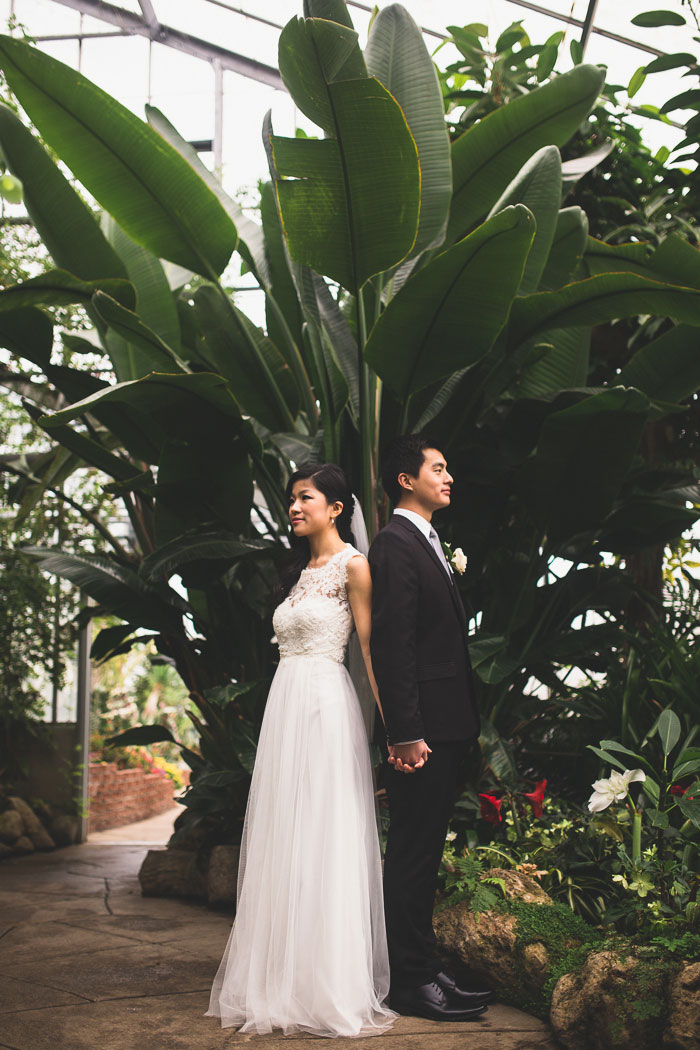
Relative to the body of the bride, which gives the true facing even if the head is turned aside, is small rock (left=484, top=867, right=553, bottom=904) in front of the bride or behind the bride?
behind

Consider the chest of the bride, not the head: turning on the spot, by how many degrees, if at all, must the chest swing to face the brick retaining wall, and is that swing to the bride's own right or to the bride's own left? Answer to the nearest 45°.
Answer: approximately 135° to the bride's own right

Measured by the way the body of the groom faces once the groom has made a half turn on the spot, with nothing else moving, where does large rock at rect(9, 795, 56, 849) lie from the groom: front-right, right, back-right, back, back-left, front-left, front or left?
front-right

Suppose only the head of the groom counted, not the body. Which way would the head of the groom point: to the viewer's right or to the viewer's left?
to the viewer's right

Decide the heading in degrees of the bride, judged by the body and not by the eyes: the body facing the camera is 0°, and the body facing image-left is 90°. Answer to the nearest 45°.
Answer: approximately 45°

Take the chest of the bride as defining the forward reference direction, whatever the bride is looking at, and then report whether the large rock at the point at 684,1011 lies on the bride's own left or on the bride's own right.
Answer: on the bride's own left

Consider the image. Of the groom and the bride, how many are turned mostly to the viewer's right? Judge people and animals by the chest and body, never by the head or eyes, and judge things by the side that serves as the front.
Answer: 1

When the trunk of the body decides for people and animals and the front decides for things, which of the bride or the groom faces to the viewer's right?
the groom

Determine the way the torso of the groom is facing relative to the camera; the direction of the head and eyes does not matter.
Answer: to the viewer's right

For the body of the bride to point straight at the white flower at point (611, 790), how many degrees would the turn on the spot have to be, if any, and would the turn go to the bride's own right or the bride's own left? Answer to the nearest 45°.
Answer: approximately 135° to the bride's own left
